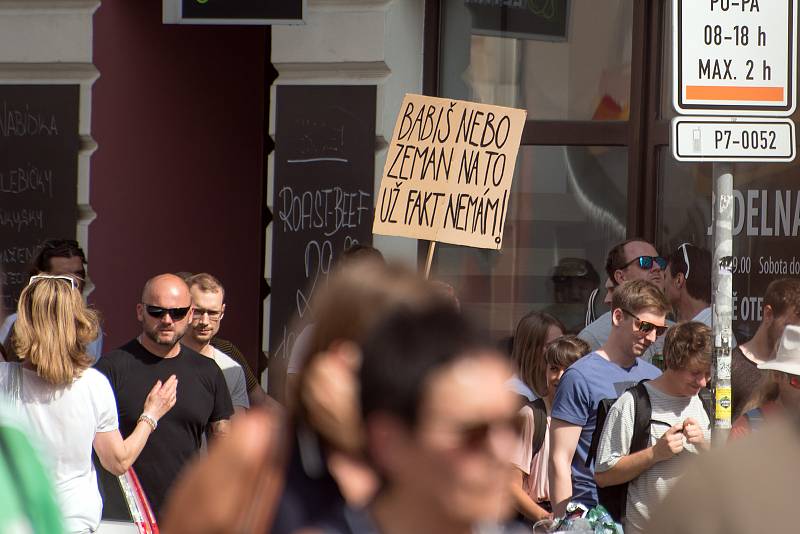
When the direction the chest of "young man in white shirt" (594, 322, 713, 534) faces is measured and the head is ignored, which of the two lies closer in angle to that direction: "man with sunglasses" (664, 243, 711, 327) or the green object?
the green object

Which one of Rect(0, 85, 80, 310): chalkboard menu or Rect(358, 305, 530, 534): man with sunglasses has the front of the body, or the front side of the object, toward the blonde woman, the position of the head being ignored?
the chalkboard menu

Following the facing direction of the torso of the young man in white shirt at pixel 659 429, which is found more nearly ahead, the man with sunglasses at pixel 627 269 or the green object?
the green object

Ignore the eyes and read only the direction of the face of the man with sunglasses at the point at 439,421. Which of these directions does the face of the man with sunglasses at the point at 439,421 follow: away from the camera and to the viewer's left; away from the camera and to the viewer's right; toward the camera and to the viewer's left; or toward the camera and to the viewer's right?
toward the camera and to the viewer's right

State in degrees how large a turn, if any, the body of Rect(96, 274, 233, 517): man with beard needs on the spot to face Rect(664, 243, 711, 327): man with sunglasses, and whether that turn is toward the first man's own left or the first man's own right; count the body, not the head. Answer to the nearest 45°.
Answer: approximately 90° to the first man's own left

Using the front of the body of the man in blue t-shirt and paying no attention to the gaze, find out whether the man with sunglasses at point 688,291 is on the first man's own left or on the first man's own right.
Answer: on the first man's own left
